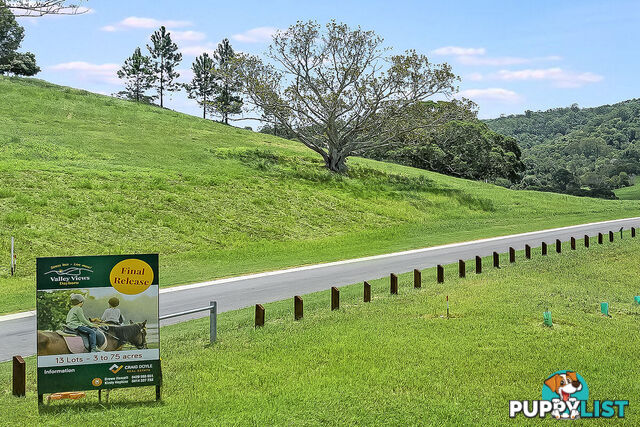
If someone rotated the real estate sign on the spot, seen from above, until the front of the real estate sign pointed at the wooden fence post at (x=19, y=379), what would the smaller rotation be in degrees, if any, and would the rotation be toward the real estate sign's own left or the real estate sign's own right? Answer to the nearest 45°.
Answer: approximately 135° to the real estate sign's own right

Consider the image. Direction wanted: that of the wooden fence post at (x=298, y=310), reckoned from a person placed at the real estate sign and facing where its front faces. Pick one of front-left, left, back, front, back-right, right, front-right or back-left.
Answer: back-left

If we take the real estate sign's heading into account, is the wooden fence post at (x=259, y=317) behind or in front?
behind

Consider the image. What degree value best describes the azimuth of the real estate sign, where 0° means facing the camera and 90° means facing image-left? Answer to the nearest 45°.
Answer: approximately 0°

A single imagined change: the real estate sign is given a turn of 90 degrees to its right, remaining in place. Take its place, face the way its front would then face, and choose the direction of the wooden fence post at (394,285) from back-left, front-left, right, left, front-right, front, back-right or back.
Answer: back-right
